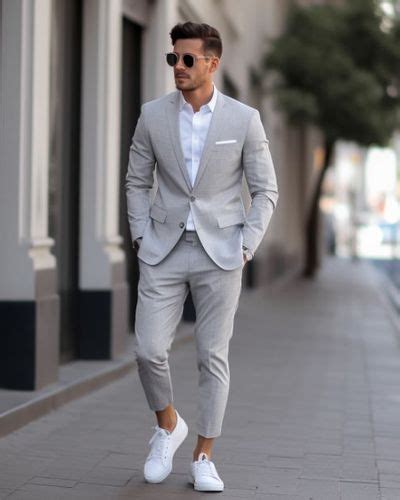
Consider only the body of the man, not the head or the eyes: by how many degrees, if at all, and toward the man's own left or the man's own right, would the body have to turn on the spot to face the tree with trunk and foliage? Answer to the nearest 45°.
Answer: approximately 180°

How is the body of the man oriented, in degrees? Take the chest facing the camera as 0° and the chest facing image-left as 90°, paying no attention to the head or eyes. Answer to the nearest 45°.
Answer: approximately 0°
